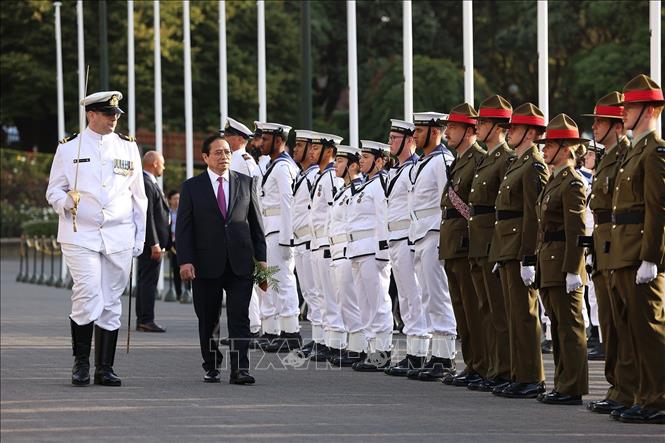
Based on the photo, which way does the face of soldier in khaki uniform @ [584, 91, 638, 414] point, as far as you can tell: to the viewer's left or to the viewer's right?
to the viewer's left

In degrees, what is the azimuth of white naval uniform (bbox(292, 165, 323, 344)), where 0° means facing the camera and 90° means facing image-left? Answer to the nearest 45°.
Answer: approximately 45°

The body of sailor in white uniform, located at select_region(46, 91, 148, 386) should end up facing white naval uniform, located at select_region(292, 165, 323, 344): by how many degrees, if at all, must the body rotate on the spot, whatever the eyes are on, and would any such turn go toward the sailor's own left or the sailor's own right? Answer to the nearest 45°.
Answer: approximately 135° to the sailor's own left

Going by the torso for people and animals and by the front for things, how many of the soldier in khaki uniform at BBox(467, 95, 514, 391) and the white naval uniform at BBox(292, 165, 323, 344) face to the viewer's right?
0

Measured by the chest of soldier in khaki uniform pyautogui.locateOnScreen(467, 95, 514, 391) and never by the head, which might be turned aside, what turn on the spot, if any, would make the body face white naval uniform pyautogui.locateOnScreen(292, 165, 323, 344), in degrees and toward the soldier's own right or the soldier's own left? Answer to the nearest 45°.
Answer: approximately 90° to the soldier's own right

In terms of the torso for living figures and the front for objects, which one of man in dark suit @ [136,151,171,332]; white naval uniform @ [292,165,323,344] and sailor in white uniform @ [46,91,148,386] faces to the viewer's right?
the man in dark suit

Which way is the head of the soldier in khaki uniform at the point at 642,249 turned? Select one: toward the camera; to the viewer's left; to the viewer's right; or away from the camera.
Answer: to the viewer's left
